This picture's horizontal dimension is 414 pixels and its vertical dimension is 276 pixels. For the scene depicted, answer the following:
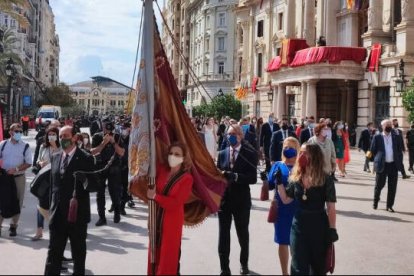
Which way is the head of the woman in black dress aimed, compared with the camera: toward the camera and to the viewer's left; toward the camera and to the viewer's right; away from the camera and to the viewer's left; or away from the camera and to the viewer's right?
toward the camera and to the viewer's left

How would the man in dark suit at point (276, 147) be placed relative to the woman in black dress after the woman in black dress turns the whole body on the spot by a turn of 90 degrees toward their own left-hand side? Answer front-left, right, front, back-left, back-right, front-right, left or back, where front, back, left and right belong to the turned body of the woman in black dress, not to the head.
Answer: back-left

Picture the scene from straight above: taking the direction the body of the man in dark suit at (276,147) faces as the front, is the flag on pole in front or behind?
in front

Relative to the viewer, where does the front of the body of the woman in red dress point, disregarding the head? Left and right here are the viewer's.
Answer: facing the viewer and to the left of the viewer

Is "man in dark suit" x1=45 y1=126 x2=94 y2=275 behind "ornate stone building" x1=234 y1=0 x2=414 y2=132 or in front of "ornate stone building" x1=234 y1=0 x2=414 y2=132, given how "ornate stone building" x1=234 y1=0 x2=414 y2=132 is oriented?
in front

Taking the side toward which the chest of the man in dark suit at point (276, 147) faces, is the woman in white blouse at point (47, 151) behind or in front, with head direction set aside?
in front

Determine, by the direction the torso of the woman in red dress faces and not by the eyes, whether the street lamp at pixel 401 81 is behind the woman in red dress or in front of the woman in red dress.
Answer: behind

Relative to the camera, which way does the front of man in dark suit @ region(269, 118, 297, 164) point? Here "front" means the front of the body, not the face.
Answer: toward the camera

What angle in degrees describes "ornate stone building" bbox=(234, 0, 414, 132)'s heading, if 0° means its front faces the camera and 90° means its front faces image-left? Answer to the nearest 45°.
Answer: approximately 45°

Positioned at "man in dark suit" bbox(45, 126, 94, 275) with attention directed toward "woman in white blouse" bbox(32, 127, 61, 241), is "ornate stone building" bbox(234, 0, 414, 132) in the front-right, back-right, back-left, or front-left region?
front-right

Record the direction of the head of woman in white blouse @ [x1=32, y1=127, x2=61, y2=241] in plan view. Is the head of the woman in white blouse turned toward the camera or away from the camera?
toward the camera

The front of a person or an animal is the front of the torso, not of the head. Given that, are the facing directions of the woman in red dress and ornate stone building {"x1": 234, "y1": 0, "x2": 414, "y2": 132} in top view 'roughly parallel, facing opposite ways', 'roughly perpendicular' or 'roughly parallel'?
roughly parallel
